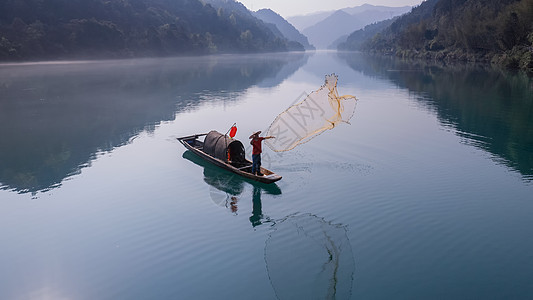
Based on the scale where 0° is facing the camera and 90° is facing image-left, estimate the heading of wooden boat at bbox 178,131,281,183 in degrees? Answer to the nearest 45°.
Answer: approximately 315°
